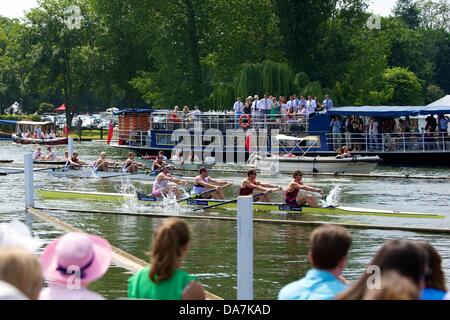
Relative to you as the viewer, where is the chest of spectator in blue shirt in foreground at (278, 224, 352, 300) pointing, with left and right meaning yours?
facing away from the viewer and to the right of the viewer

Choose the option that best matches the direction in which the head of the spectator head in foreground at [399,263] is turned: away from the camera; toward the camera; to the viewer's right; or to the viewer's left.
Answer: away from the camera

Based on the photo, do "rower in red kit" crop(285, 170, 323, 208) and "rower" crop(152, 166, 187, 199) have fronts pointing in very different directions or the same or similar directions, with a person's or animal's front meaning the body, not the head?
same or similar directions

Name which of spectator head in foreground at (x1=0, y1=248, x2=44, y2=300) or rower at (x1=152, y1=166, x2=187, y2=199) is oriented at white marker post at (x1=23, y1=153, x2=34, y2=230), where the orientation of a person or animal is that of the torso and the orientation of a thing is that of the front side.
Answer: the spectator head in foreground

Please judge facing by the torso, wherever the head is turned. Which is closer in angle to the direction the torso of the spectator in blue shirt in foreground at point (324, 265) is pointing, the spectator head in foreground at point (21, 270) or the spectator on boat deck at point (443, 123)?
the spectator on boat deck

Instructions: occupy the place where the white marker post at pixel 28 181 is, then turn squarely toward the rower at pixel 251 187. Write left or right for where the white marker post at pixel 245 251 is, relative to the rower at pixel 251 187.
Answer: right

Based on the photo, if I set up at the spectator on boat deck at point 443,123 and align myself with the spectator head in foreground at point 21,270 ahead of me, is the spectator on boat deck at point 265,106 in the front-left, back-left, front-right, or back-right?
front-right

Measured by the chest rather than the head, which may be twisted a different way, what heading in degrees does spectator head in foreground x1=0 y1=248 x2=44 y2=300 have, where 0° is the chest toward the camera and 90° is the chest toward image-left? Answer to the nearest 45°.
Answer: approximately 180°
